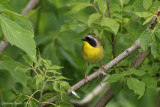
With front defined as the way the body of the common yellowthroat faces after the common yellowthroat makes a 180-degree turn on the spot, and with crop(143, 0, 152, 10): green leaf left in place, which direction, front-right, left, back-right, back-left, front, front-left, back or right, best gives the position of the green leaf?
right

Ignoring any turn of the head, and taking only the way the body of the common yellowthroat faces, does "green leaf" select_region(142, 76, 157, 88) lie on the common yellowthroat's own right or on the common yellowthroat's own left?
on the common yellowthroat's own left

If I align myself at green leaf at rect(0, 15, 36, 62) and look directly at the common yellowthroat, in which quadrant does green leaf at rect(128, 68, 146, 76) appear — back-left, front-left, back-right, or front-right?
front-right

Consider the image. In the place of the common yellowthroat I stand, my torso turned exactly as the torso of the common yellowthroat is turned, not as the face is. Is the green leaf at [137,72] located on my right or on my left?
on my left

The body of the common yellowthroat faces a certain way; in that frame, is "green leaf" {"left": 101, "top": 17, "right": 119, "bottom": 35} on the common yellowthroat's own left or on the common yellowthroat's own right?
on the common yellowthroat's own left

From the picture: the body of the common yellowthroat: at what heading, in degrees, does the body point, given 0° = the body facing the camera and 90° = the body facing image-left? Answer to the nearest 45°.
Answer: approximately 45°

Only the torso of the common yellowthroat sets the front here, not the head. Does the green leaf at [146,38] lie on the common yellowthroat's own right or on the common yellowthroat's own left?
on the common yellowthroat's own left

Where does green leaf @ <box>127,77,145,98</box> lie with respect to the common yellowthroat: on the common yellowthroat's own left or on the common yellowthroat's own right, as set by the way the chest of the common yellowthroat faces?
on the common yellowthroat's own left
